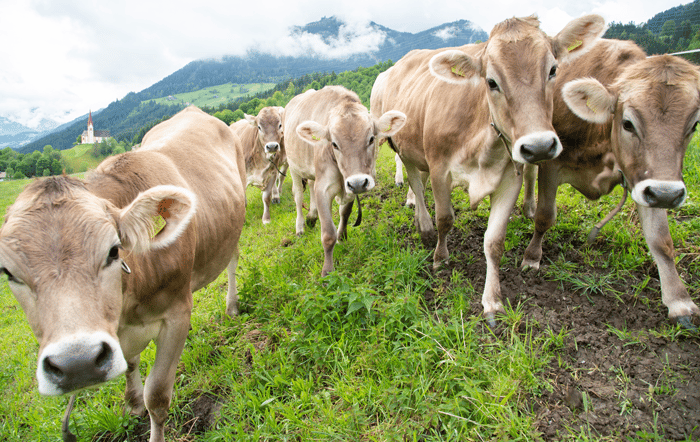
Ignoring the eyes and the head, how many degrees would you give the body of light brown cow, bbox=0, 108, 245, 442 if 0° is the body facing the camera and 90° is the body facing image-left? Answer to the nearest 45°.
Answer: approximately 45°

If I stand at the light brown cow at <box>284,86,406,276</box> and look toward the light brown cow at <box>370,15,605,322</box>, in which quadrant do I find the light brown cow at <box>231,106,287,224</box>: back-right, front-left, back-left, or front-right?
back-left

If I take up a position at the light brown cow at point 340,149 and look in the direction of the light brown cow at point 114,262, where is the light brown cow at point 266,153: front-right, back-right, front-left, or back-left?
back-right

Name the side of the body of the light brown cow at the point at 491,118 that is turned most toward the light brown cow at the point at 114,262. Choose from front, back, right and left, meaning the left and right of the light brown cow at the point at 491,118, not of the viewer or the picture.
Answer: right

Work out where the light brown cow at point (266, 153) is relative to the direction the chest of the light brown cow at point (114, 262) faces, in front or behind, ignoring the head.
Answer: behind

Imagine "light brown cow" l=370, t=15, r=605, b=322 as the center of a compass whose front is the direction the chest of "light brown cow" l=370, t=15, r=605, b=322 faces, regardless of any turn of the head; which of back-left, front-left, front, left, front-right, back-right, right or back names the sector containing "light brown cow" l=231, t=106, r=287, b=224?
back

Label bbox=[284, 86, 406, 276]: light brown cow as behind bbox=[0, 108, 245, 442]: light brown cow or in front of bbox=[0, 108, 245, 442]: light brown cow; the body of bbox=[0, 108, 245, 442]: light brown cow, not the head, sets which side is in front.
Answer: behind

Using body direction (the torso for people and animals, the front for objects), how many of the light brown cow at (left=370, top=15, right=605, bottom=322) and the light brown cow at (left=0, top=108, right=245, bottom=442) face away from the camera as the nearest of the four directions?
0

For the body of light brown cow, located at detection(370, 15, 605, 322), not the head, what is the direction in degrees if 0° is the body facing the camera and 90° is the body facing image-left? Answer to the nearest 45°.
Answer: approximately 315°

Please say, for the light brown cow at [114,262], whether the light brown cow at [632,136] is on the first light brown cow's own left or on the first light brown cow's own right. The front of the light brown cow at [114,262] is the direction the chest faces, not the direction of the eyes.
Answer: on the first light brown cow's own left
